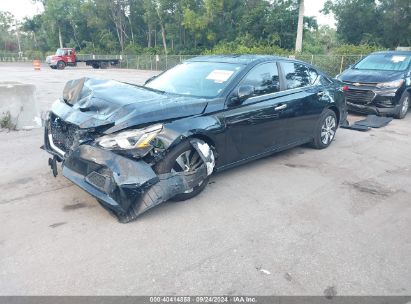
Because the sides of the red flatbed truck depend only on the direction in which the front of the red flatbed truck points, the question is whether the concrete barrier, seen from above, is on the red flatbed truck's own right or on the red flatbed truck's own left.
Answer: on the red flatbed truck's own left

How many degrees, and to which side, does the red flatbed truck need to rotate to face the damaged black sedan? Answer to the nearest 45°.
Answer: approximately 90° to its left

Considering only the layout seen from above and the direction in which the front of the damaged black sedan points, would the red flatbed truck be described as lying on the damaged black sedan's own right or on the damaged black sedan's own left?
on the damaged black sedan's own right

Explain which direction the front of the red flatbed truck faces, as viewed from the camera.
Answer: facing to the left of the viewer

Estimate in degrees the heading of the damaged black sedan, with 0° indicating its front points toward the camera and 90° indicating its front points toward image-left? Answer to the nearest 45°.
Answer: approximately 45°
